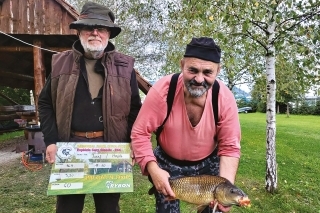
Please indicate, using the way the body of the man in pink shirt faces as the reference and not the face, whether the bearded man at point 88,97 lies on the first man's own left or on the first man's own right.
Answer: on the first man's own right

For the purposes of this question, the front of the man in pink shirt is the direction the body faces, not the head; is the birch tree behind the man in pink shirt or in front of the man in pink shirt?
behind

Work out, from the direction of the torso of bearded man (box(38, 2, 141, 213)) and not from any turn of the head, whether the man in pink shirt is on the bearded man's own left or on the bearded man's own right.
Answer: on the bearded man's own left

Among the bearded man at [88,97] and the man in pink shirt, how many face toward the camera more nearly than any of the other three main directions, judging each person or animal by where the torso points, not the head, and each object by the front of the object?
2

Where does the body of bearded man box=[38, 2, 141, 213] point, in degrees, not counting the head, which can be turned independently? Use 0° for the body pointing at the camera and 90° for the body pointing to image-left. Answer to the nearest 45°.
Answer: approximately 0°

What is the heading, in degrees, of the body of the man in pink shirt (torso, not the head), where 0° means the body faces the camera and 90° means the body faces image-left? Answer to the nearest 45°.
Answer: approximately 0°

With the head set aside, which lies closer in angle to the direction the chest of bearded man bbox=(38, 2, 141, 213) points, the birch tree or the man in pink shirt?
the man in pink shirt
